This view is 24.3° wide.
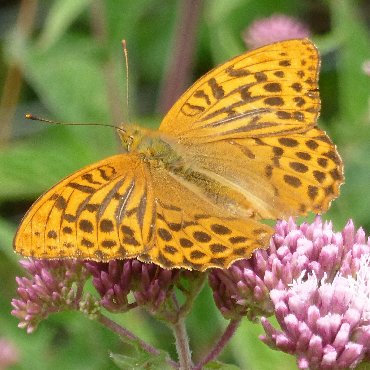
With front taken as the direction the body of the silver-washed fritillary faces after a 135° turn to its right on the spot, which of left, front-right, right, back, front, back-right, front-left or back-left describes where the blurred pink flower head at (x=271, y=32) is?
left

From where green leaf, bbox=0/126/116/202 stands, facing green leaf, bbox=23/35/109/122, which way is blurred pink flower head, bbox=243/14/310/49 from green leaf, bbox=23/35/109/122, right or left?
right

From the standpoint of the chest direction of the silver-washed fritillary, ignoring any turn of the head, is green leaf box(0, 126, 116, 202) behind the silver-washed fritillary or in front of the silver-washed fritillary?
in front

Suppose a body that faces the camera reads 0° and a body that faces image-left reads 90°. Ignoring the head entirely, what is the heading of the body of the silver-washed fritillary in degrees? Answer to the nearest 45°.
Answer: approximately 135°

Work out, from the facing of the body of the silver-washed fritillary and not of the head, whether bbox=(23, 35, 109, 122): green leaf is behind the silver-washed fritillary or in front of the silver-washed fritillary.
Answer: in front

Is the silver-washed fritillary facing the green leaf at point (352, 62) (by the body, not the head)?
no
